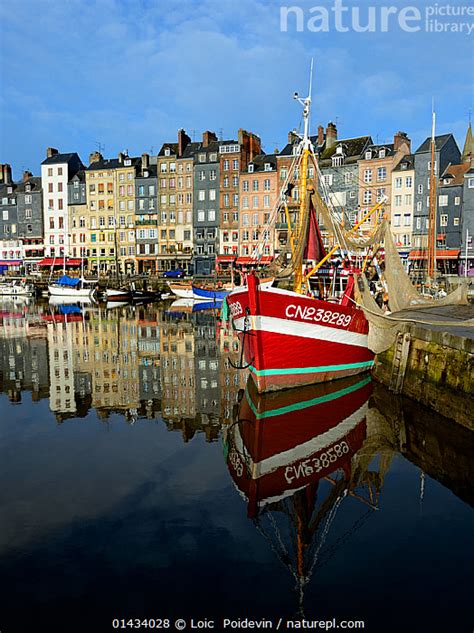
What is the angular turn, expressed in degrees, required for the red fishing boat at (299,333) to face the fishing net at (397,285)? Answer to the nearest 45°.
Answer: approximately 180°

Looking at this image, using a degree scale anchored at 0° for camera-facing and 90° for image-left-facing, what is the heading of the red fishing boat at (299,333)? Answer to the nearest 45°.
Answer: approximately 45°
